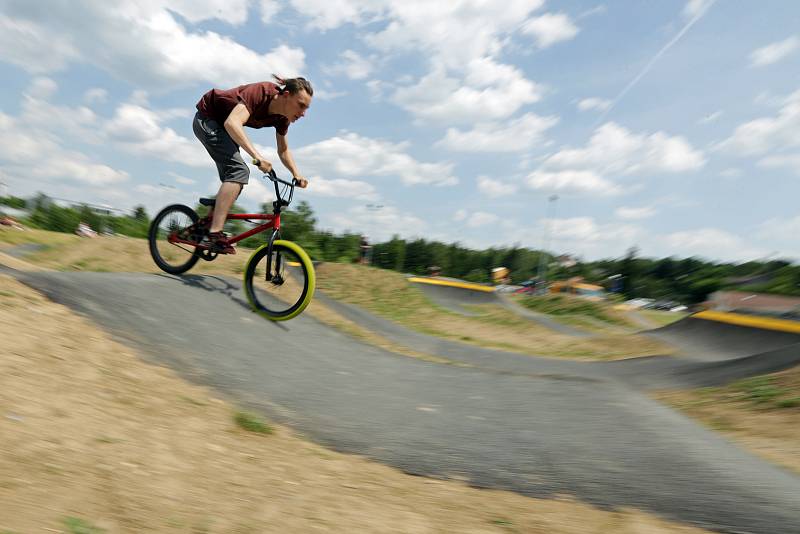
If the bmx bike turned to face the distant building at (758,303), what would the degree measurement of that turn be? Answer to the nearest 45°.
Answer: approximately 45° to its left

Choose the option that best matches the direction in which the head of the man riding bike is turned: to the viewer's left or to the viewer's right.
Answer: to the viewer's right

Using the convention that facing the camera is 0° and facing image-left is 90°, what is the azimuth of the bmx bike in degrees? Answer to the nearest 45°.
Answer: approximately 315°
